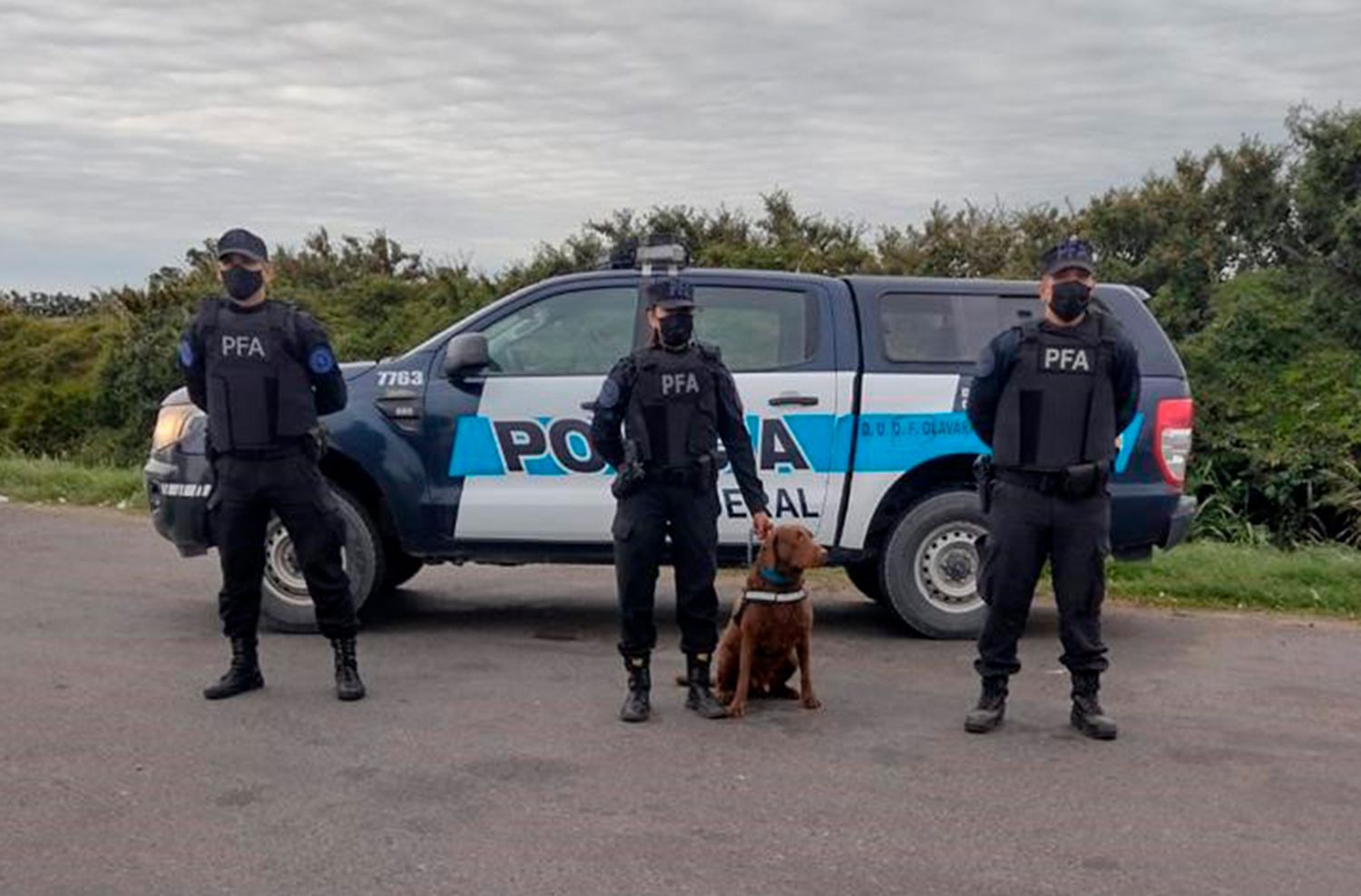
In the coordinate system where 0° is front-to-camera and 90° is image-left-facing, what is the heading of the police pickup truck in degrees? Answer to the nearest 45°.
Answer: approximately 90°

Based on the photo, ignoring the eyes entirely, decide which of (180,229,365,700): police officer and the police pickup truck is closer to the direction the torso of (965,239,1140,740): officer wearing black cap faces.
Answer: the police officer

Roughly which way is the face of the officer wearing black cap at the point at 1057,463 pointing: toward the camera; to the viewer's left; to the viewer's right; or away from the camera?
toward the camera

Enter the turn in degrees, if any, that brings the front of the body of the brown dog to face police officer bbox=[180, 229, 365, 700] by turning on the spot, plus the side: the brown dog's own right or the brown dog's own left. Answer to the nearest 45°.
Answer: approximately 135° to the brown dog's own right

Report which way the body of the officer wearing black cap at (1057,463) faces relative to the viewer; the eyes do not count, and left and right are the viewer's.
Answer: facing the viewer

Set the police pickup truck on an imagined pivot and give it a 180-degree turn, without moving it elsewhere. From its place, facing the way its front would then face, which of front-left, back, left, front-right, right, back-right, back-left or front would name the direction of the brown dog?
right

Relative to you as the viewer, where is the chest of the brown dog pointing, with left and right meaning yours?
facing the viewer and to the right of the viewer

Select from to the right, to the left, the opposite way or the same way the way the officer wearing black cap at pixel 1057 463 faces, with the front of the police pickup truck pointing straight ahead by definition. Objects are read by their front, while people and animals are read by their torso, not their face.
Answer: to the left

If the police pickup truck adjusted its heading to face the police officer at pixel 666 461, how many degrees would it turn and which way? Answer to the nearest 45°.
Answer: approximately 90° to its left

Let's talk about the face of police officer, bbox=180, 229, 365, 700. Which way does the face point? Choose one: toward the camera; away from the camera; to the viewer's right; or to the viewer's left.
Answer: toward the camera

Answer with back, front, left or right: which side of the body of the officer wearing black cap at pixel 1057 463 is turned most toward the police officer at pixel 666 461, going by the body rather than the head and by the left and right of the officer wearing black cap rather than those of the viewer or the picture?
right
